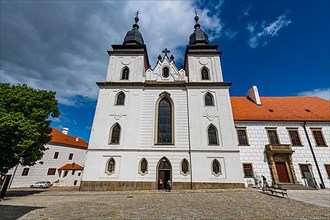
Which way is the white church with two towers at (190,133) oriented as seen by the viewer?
toward the camera

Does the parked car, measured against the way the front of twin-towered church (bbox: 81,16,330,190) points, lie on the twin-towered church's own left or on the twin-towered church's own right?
on the twin-towered church's own right

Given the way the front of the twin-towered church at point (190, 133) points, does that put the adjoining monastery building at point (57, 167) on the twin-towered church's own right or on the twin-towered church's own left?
on the twin-towered church's own right
